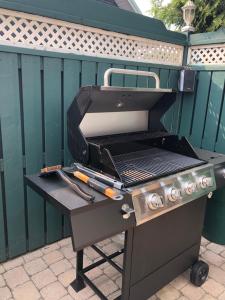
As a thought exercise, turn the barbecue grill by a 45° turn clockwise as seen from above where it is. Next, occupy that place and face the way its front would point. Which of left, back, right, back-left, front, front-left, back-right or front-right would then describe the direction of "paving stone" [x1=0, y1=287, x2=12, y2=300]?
right

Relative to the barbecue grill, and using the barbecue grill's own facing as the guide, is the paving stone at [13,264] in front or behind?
behind

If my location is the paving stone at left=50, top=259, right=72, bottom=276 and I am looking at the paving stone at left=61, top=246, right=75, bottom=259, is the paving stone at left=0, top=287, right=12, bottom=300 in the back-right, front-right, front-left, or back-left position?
back-left

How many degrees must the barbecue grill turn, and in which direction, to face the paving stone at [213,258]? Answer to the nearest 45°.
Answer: approximately 90° to its left

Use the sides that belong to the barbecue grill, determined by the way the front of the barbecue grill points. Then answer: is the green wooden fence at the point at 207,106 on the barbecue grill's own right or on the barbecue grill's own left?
on the barbecue grill's own left

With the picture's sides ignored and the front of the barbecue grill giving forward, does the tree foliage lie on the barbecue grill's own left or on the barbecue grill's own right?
on the barbecue grill's own left

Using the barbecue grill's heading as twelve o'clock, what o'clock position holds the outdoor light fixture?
The outdoor light fixture is roughly at 8 o'clock from the barbecue grill.

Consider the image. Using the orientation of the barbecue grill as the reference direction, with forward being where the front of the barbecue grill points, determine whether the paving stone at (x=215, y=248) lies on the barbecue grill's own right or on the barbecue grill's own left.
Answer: on the barbecue grill's own left

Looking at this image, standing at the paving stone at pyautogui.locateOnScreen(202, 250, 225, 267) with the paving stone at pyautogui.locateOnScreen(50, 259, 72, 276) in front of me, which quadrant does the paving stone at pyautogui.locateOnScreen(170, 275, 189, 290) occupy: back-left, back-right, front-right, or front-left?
front-left
